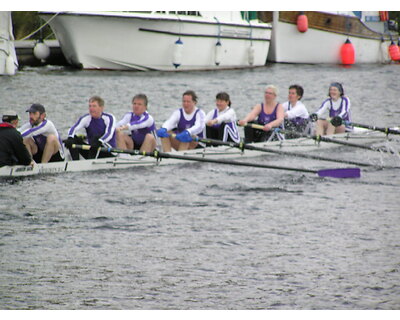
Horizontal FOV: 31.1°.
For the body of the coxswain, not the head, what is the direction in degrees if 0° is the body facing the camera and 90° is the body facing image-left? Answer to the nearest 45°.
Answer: approximately 225°

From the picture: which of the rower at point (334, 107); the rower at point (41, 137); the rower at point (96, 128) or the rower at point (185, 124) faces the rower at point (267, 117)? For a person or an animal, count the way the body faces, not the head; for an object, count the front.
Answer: the rower at point (334, 107)

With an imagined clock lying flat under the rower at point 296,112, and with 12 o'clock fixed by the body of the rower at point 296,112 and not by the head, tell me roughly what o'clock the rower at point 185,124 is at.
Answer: the rower at point 185,124 is roughly at 12 o'clock from the rower at point 296,112.

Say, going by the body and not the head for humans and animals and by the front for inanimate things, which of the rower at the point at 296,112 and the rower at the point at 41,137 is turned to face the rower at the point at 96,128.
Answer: the rower at the point at 296,112

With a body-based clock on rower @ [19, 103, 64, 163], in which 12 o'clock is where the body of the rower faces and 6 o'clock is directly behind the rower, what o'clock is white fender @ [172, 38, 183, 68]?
The white fender is roughly at 5 o'clock from the rower.

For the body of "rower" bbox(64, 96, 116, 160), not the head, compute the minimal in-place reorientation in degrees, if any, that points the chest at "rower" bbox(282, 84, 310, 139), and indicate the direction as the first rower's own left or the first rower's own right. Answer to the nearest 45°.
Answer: approximately 180°

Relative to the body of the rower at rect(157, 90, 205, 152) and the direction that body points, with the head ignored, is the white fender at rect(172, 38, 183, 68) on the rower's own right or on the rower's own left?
on the rower's own right

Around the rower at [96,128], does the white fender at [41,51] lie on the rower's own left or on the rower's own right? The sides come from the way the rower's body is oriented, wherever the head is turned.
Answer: on the rower's own right

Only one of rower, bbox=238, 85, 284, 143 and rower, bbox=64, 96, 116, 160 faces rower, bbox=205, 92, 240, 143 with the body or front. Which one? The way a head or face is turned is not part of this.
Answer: rower, bbox=238, 85, 284, 143

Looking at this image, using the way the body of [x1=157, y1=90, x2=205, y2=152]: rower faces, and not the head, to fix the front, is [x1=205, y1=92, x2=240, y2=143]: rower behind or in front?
behind

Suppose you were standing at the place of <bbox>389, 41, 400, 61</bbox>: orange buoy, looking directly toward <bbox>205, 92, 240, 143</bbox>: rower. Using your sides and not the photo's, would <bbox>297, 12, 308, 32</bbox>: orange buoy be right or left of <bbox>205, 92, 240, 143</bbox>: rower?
right
